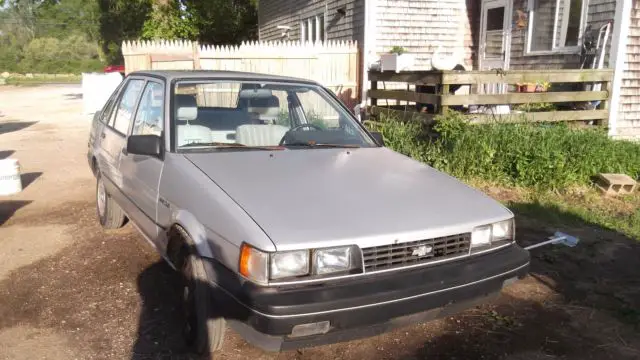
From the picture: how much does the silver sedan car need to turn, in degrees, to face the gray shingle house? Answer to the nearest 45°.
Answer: approximately 90° to its left

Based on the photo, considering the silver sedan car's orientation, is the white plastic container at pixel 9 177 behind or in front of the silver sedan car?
behind

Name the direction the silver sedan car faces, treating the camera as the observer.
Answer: facing the viewer and to the right of the viewer

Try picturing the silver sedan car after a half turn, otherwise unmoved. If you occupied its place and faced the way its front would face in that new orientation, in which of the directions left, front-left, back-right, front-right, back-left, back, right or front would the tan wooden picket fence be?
front-right

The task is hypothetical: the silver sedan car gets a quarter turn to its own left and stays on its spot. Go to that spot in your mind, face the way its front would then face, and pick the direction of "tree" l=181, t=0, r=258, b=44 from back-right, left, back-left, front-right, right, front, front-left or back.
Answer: front-left

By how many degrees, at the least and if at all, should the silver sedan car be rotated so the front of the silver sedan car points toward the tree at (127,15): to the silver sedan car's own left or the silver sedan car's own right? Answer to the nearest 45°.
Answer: approximately 135° to the silver sedan car's own left

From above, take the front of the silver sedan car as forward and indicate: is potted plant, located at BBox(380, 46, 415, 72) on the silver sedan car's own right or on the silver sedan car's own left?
on the silver sedan car's own left

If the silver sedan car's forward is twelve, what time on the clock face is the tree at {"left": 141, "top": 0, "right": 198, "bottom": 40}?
The tree is roughly at 7 o'clock from the silver sedan car.

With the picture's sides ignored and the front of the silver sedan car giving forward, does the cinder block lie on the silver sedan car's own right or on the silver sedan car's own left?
on the silver sedan car's own left
